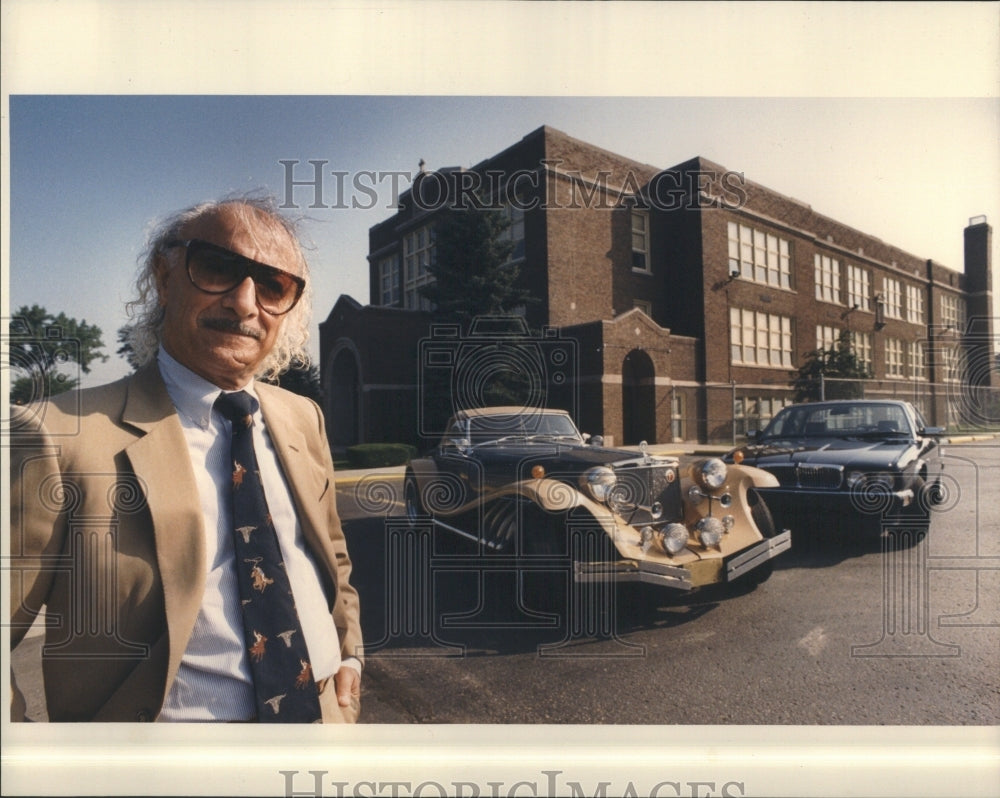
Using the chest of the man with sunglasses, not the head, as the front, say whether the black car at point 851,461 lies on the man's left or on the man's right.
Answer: on the man's left

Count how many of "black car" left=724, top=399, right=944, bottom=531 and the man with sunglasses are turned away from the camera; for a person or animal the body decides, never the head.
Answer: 0

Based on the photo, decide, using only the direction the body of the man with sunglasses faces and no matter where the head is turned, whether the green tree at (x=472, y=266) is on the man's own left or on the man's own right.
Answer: on the man's own left

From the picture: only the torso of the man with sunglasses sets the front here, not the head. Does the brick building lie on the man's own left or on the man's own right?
on the man's own left

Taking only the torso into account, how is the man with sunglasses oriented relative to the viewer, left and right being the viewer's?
facing the viewer and to the right of the viewer

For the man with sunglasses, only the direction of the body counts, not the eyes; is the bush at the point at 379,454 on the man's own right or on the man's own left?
on the man's own left

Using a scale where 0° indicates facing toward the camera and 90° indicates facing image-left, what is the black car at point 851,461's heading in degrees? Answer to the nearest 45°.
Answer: approximately 45°

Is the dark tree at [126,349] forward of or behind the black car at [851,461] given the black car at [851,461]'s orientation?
forward

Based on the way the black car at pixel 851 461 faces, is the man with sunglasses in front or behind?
in front
